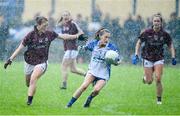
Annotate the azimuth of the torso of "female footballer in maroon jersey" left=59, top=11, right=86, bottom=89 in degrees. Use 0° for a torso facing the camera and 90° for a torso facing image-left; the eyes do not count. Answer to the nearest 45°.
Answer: approximately 45°

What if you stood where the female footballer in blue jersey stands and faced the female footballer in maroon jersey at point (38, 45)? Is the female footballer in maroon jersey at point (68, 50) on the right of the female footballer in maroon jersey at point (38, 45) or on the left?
right

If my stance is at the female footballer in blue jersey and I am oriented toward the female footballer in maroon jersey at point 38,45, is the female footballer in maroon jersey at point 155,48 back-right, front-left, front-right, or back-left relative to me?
back-right
